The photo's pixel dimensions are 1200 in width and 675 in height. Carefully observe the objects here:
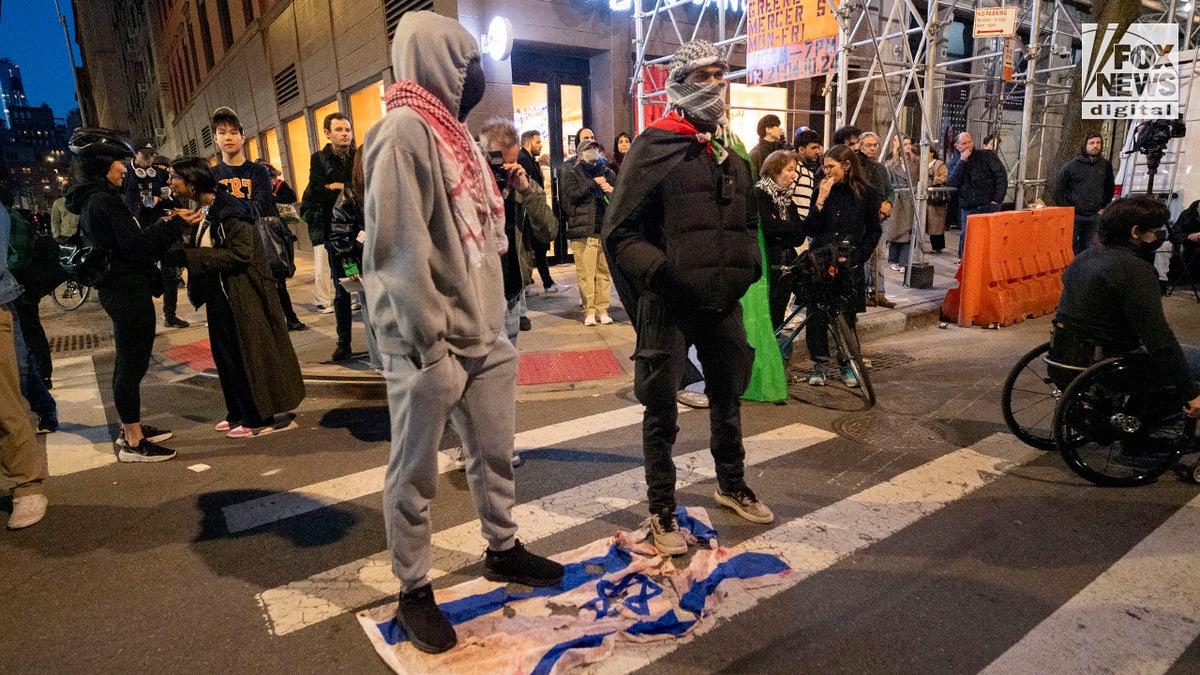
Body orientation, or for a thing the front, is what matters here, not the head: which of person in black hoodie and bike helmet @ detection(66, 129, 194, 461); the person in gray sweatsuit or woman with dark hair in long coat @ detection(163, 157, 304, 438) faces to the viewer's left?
the woman with dark hair in long coat

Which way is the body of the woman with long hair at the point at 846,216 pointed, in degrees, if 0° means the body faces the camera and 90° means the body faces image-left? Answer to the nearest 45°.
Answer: approximately 45°

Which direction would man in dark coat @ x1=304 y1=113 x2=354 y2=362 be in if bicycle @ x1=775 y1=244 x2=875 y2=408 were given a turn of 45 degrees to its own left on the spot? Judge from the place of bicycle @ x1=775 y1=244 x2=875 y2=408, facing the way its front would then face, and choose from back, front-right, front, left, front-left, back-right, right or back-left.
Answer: back

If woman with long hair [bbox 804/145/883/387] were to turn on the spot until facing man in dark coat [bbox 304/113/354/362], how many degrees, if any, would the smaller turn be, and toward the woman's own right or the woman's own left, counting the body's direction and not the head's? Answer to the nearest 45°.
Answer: approximately 45° to the woman's own right

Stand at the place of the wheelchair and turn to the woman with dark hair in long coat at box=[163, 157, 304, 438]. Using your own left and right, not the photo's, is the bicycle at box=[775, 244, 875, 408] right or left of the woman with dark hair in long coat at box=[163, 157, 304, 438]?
right

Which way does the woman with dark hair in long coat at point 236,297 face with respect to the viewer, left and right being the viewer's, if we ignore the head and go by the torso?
facing to the left of the viewer

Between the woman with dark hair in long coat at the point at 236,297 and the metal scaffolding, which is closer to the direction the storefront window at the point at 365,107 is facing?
the woman with dark hair in long coat

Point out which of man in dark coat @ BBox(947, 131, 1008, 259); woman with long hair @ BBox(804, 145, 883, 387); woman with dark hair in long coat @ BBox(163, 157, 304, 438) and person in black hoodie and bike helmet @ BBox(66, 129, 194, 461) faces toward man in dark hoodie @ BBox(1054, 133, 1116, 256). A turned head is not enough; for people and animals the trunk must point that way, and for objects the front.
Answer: the person in black hoodie and bike helmet

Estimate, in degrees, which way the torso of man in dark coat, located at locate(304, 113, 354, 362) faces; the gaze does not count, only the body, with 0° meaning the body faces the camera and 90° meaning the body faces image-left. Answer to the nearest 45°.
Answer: approximately 315°
